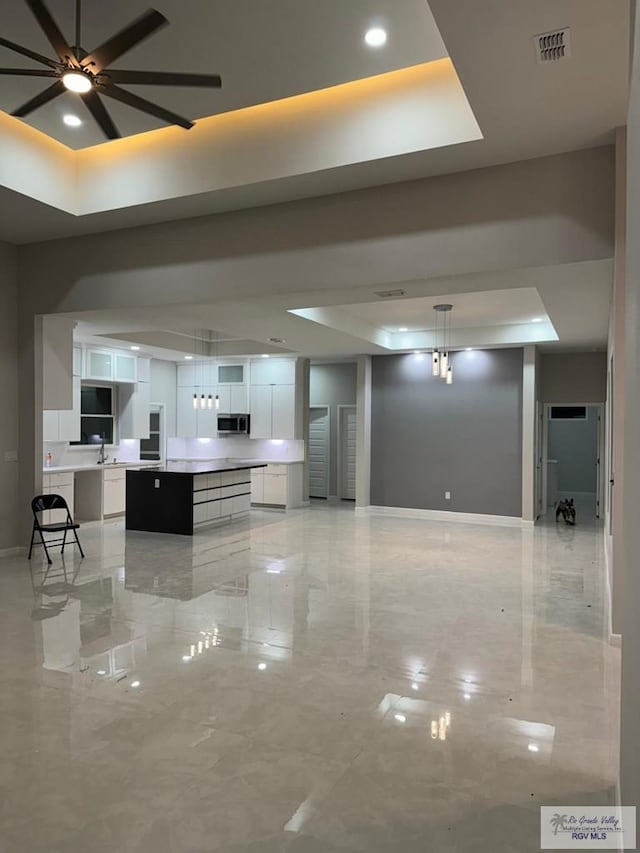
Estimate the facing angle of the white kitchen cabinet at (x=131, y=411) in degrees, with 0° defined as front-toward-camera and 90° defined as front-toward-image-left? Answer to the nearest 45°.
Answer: approximately 315°

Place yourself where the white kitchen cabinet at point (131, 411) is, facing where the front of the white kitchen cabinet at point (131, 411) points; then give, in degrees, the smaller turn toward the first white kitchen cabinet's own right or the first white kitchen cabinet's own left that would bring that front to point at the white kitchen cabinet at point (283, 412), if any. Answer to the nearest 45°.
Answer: approximately 45° to the first white kitchen cabinet's own left

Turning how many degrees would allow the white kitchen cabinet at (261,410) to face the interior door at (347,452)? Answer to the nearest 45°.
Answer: approximately 135° to its left

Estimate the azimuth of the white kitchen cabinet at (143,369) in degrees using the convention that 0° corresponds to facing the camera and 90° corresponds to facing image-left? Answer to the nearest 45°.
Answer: approximately 315°

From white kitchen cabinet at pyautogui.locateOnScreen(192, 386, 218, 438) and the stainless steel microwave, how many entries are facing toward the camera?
2

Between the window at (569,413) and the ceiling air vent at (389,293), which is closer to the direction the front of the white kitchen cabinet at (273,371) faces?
the ceiling air vent

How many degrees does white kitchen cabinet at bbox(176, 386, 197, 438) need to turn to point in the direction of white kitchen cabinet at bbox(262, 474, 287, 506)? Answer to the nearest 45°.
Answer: approximately 45° to its left

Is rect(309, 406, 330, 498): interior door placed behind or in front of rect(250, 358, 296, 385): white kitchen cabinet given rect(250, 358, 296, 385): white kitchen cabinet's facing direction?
behind

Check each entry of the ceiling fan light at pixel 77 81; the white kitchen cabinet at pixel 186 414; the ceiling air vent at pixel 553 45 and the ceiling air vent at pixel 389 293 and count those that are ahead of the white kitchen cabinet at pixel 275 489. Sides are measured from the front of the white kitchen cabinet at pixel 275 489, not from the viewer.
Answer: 3

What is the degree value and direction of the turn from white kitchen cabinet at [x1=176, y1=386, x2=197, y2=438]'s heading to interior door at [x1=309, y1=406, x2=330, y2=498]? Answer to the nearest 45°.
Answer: approximately 90° to its left

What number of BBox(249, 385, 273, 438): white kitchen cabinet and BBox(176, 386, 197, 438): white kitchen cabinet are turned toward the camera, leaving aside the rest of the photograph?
2
